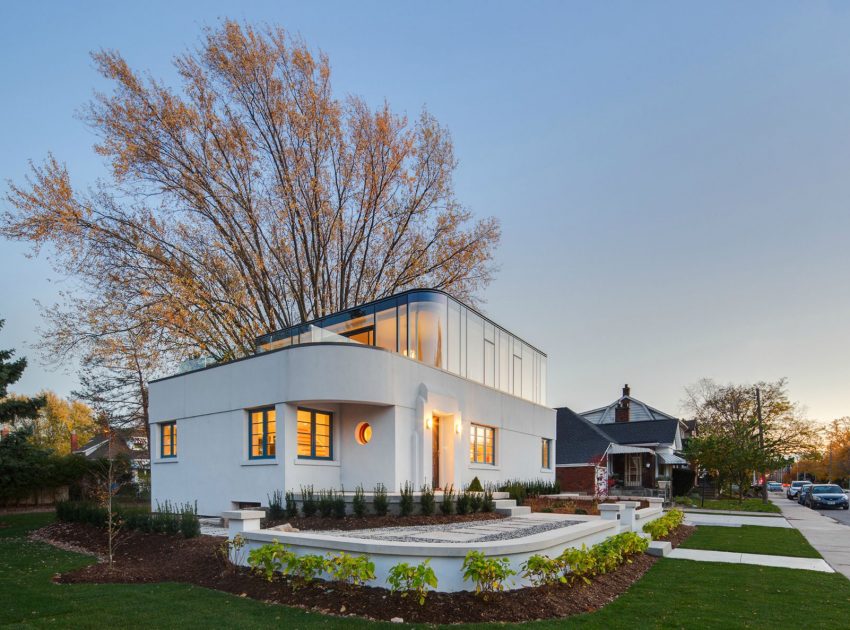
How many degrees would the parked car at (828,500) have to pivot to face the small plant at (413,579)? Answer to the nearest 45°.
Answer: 0° — it already faces it

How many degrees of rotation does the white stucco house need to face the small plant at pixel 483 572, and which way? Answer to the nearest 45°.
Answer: approximately 45° to its right

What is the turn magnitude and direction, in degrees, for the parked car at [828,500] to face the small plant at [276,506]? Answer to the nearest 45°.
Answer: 0° — it already faces it

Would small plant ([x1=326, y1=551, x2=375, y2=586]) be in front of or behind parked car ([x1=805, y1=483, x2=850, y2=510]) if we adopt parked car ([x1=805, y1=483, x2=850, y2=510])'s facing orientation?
in front

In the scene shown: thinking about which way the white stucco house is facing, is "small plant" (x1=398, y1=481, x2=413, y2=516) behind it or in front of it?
in front

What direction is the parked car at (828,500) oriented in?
toward the camera
